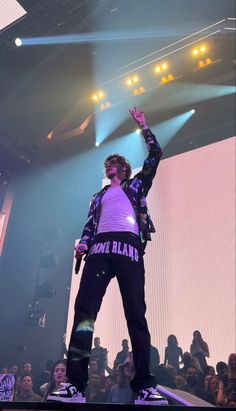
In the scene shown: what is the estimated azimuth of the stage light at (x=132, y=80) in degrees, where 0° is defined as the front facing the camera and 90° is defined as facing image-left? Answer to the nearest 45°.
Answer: approximately 0°

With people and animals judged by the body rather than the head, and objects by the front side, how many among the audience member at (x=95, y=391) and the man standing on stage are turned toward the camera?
2

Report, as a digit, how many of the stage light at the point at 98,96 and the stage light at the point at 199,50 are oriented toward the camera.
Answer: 2

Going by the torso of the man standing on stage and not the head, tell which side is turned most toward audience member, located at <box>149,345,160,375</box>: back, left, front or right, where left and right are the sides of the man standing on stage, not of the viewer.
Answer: back

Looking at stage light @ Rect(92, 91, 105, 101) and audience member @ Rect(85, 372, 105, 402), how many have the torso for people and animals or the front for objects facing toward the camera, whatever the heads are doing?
2

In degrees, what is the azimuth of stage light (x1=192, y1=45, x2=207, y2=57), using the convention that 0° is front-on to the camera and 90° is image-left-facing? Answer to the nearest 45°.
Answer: approximately 0°
